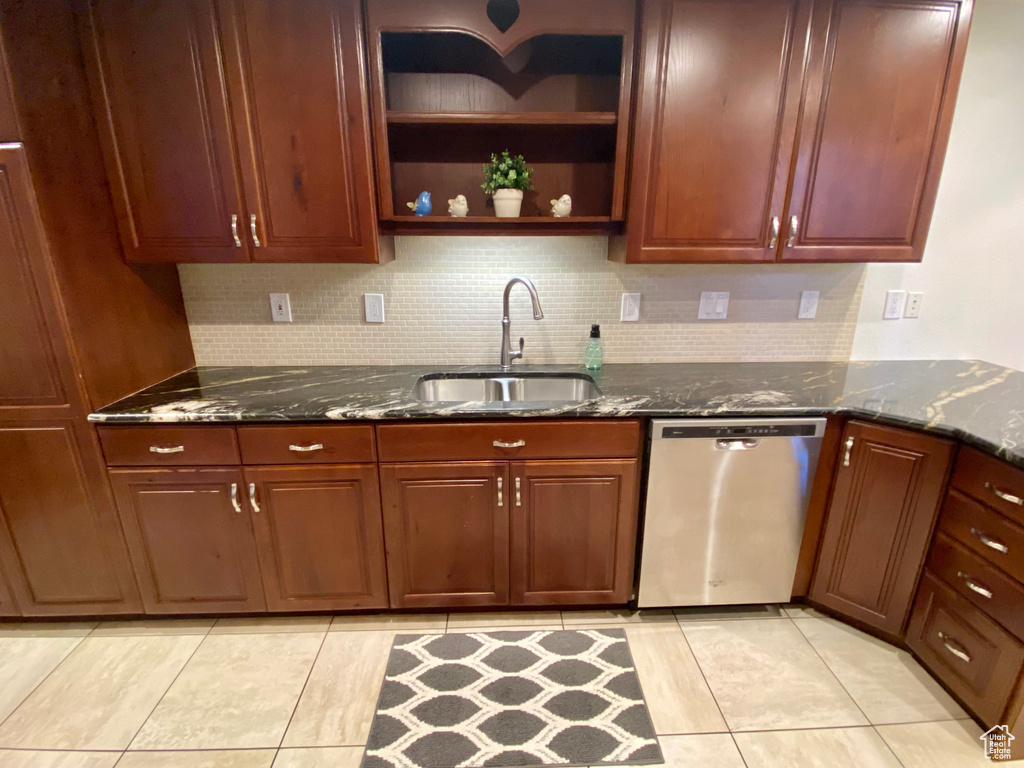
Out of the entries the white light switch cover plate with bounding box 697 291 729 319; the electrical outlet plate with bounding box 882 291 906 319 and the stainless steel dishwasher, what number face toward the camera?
3

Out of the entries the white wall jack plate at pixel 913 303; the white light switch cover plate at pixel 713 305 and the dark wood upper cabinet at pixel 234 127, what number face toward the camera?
3

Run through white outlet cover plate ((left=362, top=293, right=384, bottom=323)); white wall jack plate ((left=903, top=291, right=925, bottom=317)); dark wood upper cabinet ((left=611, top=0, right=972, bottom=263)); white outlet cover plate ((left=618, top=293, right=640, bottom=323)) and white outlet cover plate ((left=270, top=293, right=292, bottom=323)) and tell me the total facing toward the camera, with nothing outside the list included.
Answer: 5

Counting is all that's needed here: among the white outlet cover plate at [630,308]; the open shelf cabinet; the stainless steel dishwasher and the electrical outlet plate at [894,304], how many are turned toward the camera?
4

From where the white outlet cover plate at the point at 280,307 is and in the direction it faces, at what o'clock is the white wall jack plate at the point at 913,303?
The white wall jack plate is roughly at 10 o'clock from the white outlet cover plate.

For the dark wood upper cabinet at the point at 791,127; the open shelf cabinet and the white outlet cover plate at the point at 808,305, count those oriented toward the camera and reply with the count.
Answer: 3

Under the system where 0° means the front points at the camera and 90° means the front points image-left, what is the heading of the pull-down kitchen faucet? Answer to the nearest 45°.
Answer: approximately 315°

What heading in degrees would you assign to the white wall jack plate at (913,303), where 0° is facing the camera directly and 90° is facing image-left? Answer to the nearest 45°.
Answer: approximately 0°

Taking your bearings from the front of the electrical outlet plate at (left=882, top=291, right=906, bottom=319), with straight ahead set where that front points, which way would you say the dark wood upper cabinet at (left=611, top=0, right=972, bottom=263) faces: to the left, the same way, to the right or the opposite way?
the same way

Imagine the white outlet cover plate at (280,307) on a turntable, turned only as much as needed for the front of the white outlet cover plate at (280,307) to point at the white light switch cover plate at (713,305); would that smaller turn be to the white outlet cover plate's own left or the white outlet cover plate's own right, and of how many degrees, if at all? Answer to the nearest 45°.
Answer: approximately 45° to the white outlet cover plate's own left

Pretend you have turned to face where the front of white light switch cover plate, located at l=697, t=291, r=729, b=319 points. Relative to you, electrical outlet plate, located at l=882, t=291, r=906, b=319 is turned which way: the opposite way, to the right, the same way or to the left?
the same way

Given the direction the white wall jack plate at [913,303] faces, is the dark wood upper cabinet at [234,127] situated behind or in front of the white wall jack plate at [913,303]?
in front

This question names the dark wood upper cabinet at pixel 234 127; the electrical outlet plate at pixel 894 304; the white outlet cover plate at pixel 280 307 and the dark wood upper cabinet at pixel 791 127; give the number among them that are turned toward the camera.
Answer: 4

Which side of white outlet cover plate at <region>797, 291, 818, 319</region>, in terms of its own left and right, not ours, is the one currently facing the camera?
front

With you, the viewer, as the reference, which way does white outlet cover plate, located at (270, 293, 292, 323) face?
facing the viewer

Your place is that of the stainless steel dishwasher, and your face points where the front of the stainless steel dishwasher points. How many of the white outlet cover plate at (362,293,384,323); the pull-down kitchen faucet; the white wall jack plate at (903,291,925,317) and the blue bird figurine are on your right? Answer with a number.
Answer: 3

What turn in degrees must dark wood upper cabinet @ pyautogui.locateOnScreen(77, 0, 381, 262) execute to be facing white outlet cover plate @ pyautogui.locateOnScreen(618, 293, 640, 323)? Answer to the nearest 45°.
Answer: approximately 90° to its left

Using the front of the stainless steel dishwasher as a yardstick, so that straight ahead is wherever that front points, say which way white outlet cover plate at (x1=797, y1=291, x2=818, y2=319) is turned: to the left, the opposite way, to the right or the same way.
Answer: the same way

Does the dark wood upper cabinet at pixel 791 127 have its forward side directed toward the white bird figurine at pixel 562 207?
no
